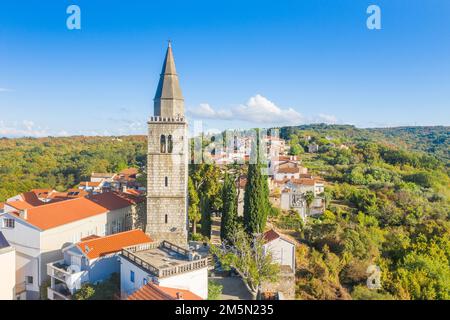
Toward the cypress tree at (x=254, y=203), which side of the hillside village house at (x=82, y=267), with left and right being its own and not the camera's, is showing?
back

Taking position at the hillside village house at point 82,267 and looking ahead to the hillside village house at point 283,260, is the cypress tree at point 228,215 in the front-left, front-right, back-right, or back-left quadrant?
front-left

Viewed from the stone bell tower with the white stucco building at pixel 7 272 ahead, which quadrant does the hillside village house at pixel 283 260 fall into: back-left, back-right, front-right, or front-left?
back-left

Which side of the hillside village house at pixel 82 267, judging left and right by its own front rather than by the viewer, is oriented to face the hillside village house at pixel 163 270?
left

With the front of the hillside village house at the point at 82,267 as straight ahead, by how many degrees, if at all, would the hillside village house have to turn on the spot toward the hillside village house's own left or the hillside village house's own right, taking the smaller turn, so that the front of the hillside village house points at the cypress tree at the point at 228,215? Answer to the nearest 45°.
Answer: approximately 180°

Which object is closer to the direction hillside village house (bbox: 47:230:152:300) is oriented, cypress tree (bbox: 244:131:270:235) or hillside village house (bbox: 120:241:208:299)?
the hillside village house

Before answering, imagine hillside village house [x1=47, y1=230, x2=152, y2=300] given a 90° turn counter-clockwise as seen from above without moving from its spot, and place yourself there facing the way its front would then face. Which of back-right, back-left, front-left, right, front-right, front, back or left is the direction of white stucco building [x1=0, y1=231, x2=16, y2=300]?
back

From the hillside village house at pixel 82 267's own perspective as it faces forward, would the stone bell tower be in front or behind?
behind

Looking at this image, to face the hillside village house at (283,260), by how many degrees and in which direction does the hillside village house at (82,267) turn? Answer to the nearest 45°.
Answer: approximately 135° to its left

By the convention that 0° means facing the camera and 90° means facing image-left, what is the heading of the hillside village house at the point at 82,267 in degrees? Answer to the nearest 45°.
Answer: approximately 45°

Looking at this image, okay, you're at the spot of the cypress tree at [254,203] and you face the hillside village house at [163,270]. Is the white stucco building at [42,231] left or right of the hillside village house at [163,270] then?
right
